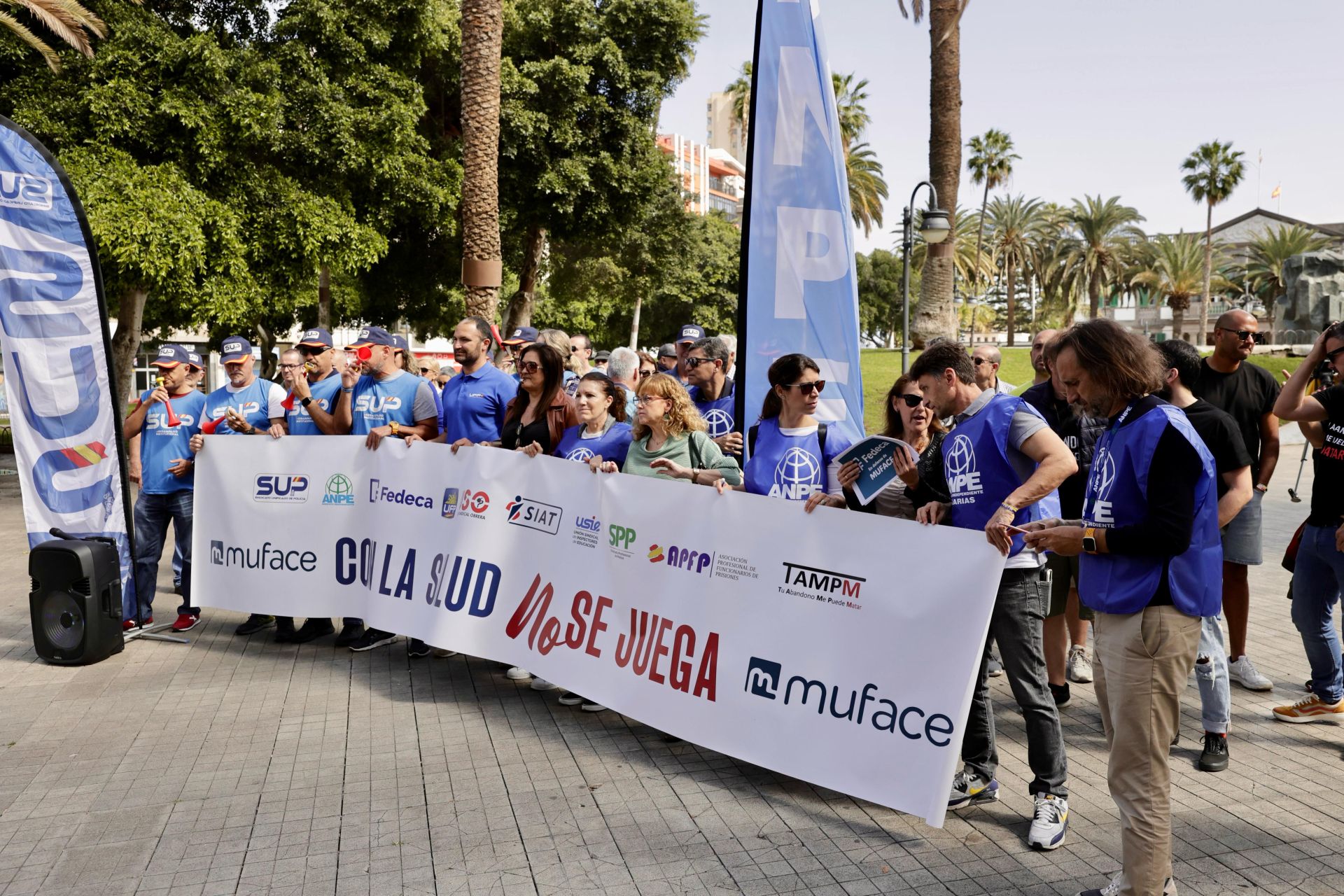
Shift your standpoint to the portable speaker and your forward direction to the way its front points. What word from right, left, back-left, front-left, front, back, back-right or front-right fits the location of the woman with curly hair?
left

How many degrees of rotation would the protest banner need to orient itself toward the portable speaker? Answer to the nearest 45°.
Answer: approximately 90° to its right

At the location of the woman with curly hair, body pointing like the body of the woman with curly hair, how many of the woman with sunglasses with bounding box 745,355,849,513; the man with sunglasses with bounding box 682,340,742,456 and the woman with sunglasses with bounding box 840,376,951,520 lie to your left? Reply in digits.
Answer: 2

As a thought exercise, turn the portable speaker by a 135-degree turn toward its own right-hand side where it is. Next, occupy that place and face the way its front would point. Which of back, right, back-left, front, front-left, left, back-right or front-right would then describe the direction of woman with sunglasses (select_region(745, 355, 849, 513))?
back-right

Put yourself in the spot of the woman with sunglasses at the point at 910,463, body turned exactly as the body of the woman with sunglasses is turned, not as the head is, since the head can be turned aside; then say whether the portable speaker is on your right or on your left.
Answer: on your right

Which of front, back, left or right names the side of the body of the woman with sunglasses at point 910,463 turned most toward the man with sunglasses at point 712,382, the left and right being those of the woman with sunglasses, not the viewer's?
right

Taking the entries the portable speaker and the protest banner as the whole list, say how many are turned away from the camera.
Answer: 0

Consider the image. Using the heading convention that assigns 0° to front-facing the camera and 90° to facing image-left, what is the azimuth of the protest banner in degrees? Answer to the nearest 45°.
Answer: approximately 45°

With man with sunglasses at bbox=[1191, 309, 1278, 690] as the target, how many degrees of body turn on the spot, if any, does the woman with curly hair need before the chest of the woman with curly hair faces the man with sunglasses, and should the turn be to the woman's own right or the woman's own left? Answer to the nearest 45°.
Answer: approximately 135° to the woman's own left

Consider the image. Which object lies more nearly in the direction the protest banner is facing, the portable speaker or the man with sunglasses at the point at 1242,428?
the portable speaker

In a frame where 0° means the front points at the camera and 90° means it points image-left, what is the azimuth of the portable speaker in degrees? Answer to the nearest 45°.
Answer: approximately 45°

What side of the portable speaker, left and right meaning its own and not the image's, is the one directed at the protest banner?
left
